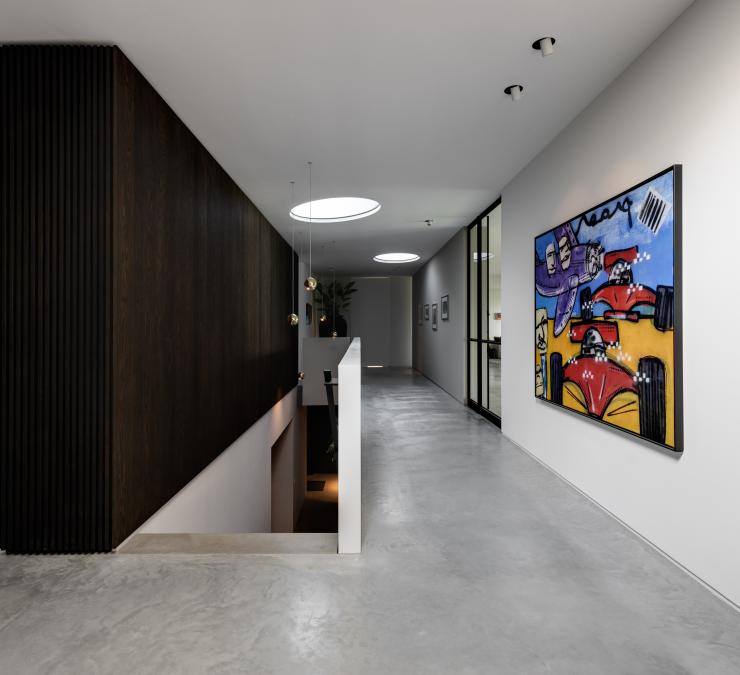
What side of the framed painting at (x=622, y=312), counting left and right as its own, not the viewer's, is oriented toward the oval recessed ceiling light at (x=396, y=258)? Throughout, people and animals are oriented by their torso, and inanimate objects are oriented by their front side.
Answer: right

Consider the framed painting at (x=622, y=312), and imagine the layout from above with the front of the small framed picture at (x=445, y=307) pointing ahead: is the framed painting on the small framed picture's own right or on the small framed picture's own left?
on the small framed picture's own left

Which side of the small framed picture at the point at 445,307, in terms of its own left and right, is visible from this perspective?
left

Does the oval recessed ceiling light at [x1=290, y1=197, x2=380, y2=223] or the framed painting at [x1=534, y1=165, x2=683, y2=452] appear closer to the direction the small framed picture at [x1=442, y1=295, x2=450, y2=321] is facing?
the oval recessed ceiling light

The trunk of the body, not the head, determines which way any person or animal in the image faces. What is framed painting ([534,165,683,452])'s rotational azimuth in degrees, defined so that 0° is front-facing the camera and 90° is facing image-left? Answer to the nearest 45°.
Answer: approximately 45°

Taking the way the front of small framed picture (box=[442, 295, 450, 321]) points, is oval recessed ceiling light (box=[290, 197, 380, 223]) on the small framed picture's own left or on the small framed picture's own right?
on the small framed picture's own left

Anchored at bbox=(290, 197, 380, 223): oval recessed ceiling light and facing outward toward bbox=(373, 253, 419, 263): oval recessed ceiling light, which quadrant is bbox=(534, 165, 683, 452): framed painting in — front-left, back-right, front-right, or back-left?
back-right

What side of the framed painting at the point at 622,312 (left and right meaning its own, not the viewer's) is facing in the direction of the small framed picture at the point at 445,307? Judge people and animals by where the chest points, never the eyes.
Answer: right
